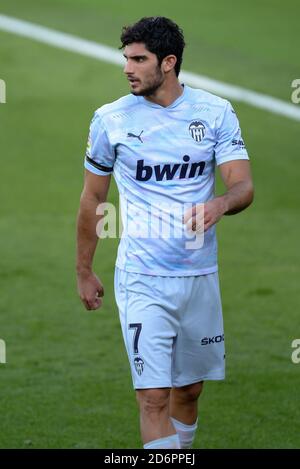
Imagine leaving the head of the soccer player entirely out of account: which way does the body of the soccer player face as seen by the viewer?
toward the camera

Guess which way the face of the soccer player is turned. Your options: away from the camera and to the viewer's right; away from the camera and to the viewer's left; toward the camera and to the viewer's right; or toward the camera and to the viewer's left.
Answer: toward the camera and to the viewer's left
